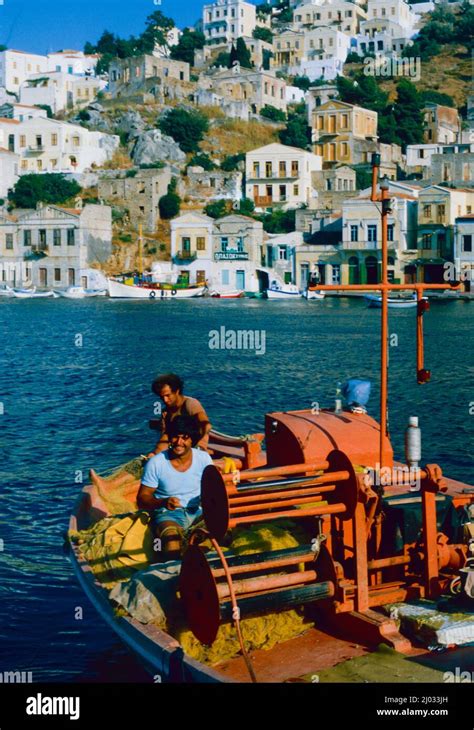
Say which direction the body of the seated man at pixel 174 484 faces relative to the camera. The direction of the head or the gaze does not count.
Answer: toward the camera

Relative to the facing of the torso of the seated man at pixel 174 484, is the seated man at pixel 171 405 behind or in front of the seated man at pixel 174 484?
behind

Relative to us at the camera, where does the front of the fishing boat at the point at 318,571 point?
facing away from the viewer and to the left of the viewer

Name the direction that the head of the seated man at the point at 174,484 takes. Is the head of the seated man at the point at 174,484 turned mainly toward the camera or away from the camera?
toward the camera

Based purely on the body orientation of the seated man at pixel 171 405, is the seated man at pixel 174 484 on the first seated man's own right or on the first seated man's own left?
on the first seated man's own left

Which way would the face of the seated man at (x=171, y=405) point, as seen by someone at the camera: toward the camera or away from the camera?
toward the camera

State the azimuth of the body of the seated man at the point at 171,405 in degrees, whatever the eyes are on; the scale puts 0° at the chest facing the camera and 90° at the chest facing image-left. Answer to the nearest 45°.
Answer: approximately 45°

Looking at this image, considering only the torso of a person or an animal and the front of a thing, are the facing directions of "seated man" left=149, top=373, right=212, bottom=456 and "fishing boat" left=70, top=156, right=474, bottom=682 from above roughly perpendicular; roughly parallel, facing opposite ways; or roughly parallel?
roughly perpendicular
